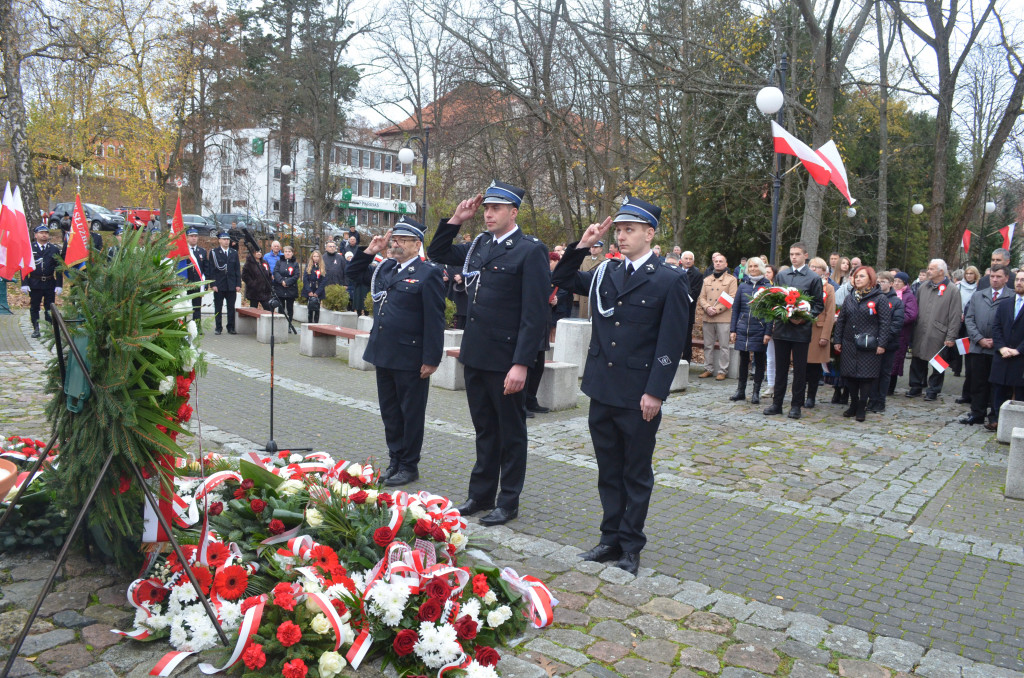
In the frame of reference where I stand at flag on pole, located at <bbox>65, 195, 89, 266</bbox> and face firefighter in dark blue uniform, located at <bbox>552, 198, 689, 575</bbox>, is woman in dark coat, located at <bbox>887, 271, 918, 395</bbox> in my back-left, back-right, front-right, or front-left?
front-left

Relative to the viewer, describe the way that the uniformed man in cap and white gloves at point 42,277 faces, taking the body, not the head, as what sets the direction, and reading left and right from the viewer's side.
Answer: facing the viewer

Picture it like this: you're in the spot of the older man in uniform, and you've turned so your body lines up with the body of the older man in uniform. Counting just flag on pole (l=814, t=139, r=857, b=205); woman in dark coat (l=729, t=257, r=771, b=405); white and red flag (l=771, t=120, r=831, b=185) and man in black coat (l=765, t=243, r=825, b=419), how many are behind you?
4

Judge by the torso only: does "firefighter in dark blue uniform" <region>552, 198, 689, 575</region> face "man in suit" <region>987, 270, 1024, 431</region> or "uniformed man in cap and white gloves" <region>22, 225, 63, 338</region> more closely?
the uniformed man in cap and white gloves

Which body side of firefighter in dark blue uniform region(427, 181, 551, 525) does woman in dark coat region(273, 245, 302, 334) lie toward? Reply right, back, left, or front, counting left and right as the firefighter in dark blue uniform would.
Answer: right

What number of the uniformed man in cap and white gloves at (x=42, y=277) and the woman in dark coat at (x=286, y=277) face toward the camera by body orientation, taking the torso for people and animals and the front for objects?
2

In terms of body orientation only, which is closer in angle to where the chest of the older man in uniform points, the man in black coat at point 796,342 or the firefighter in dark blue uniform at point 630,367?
the firefighter in dark blue uniform

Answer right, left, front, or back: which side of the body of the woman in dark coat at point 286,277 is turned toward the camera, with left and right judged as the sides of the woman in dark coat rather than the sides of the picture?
front

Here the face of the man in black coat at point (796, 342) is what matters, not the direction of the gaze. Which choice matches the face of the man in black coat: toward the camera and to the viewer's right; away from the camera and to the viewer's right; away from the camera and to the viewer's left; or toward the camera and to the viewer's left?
toward the camera and to the viewer's left

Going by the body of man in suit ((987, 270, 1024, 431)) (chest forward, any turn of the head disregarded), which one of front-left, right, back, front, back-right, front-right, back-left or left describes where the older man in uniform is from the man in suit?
front

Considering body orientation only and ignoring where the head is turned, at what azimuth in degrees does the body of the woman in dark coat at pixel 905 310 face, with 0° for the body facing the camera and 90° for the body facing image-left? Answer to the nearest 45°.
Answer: approximately 45°

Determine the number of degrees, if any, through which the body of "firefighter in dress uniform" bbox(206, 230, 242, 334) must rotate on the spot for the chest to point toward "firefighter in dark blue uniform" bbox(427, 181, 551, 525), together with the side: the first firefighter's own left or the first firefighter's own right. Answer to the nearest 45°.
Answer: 0° — they already face them

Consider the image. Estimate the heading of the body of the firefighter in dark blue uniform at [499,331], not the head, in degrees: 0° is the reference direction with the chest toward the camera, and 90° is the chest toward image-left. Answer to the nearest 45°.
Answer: approximately 45°

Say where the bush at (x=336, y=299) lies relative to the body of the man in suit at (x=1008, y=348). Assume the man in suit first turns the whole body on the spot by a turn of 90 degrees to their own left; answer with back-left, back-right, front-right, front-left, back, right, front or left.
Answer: back-right

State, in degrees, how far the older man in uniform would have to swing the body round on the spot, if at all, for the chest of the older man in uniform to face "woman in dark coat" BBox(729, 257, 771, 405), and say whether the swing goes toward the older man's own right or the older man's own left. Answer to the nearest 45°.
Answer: approximately 180°
